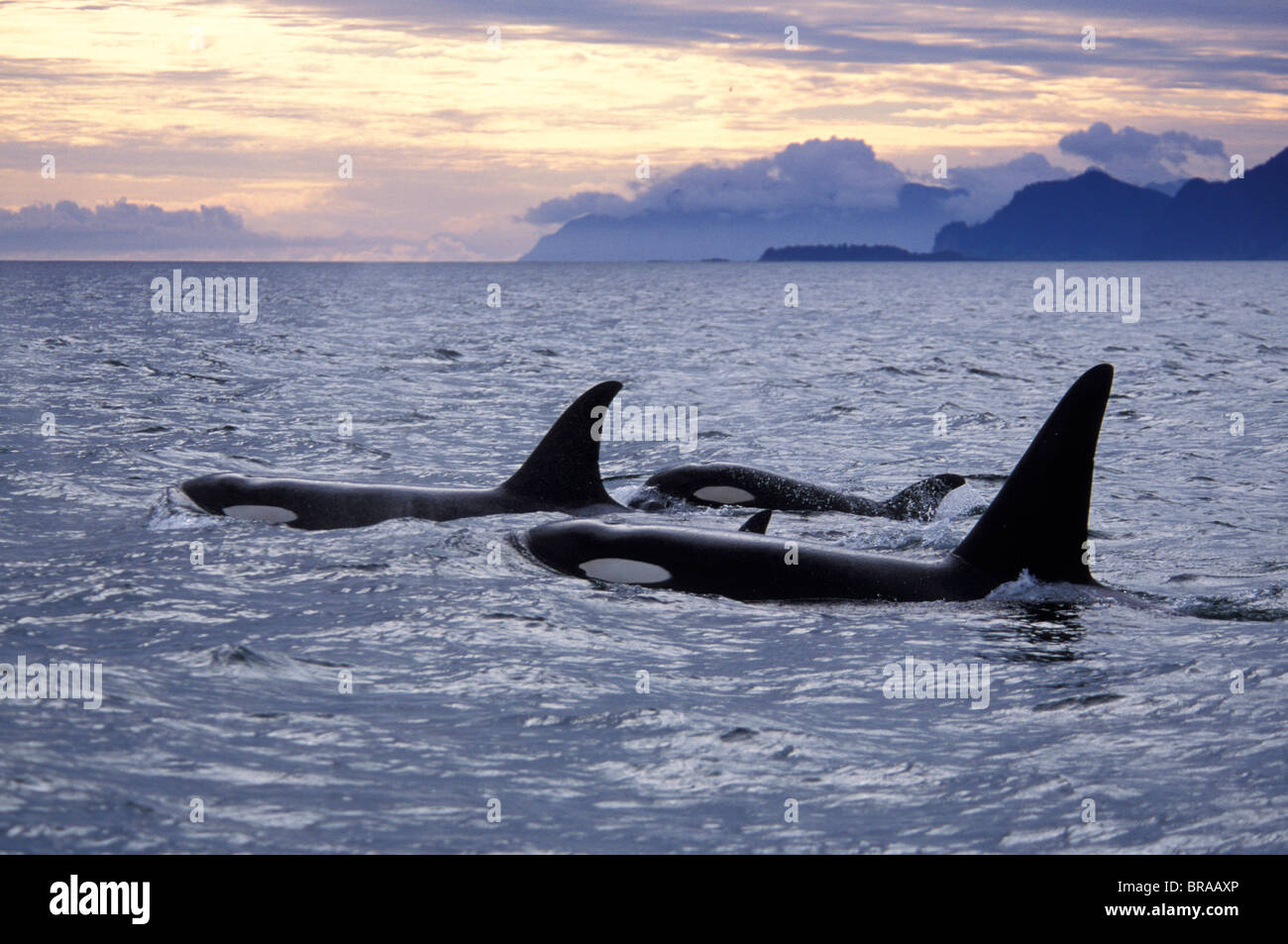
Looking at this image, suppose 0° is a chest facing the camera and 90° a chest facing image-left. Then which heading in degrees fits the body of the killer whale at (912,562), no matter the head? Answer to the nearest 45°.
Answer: approximately 90°

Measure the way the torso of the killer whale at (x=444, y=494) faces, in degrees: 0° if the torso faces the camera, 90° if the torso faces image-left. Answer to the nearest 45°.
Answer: approximately 90°

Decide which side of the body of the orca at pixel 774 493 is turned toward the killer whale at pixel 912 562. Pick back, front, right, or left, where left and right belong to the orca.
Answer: left

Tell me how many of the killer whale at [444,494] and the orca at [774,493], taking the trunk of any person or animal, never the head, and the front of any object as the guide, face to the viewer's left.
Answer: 2

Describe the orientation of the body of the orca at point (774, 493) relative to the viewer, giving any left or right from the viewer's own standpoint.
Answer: facing to the left of the viewer
